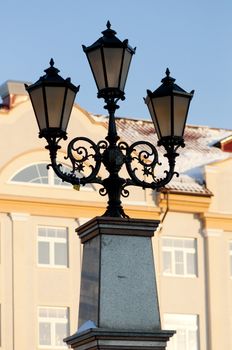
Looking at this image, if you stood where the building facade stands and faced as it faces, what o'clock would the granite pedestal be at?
The granite pedestal is roughly at 12 o'clock from the building facade.

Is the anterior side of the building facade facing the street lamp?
yes

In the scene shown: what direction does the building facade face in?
toward the camera
